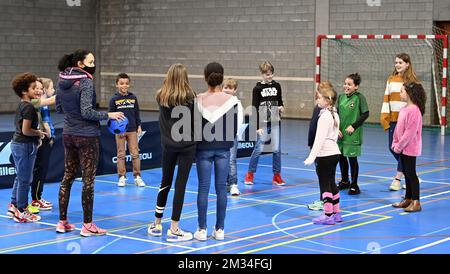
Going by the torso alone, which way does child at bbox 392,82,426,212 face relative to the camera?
to the viewer's left

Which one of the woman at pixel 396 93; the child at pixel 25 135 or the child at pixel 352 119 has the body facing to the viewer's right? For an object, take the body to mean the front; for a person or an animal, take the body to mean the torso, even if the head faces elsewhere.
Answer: the child at pixel 25 135

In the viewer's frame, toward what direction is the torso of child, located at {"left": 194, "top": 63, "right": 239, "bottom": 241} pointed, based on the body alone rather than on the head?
away from the camera

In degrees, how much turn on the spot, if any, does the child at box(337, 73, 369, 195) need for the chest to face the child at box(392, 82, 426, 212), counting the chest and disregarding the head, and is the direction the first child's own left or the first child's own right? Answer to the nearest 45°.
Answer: approximately 90° to the first child's own left

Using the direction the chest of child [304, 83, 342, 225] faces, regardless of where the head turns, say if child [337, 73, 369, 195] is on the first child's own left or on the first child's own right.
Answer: on the first child's own right

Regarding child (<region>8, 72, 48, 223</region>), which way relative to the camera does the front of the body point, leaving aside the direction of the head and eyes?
to the viewer's right

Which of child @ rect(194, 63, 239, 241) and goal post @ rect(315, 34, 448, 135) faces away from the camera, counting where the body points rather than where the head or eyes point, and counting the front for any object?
the child

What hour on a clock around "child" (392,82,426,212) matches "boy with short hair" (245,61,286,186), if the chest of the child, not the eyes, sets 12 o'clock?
The boy with short hair is roughly at 1 o'clock from the child.

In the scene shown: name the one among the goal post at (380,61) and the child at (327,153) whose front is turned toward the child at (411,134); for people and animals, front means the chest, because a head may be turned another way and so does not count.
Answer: the goal post

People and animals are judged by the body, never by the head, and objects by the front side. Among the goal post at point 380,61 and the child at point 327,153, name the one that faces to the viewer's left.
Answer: the child

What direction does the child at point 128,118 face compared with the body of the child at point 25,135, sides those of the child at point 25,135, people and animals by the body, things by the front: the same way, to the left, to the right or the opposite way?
to the right

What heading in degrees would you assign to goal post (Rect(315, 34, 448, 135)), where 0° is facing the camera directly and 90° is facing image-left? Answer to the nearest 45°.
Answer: approximately 0°

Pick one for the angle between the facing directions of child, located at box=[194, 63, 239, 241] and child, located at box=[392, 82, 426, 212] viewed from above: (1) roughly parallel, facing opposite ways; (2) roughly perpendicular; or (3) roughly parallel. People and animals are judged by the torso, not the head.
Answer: roughly perpendicular
